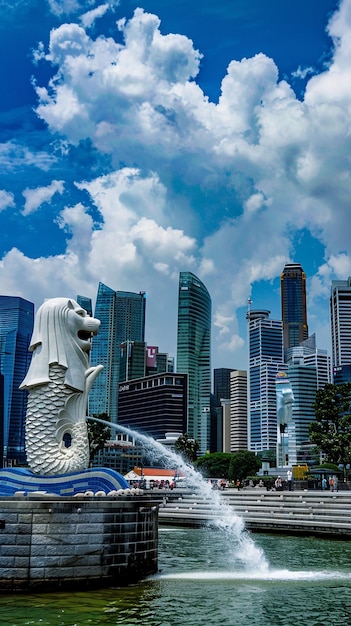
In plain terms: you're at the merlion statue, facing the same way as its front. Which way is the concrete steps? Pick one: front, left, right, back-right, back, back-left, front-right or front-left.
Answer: front-left

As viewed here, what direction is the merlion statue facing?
to the viewer's right
